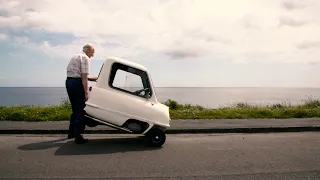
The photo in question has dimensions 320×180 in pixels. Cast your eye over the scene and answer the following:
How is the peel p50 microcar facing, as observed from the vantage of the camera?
facing to the right of the viewer
